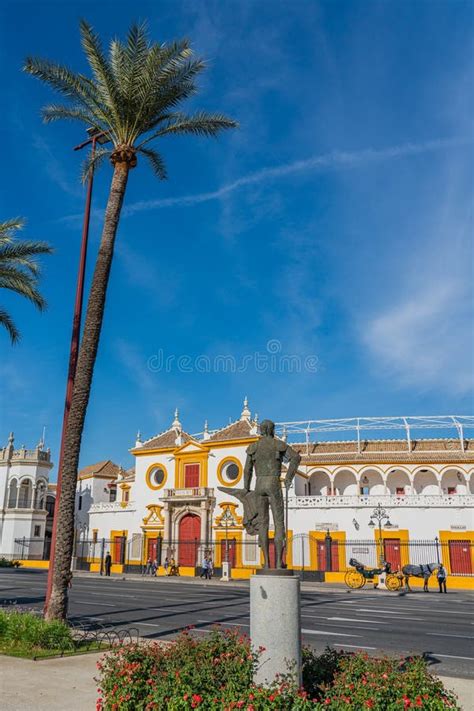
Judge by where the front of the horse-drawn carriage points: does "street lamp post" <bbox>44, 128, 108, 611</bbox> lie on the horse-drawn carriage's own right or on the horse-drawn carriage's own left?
on the horse-drawn carriage's own right

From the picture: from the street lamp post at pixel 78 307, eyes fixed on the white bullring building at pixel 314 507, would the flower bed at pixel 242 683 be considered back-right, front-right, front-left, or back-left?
back-right

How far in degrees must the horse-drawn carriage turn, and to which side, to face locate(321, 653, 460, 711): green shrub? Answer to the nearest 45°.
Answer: approximately 90° to its right

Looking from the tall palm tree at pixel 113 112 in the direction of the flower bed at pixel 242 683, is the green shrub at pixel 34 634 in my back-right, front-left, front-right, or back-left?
front-right

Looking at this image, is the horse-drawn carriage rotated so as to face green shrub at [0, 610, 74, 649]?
no

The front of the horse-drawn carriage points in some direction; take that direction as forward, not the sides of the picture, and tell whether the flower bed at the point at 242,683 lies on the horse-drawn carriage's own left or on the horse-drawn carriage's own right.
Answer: on the horse-drawn carriage's own right

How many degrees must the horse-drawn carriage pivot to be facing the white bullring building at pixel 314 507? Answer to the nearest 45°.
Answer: approximately 90° to its left

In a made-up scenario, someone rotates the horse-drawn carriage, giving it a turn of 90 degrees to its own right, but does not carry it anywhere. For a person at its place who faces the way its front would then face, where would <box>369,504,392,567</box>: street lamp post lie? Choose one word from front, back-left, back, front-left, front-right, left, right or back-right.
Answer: back

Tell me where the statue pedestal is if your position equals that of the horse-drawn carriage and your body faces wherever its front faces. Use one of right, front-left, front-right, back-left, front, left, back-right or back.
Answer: right

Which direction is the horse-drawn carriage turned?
to the viewer's right

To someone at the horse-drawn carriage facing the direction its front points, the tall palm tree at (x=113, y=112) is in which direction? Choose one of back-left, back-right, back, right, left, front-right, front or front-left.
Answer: right
